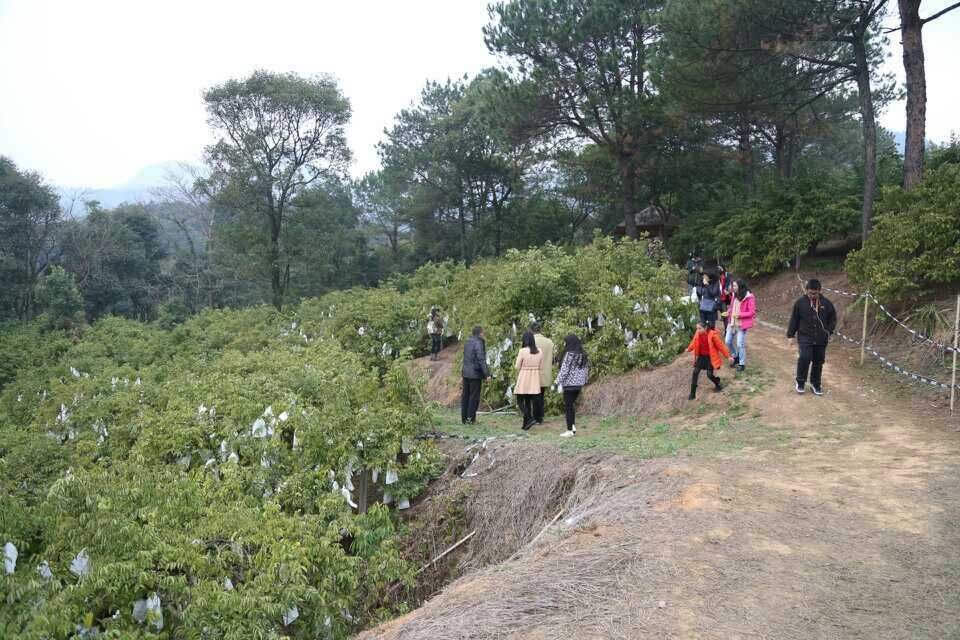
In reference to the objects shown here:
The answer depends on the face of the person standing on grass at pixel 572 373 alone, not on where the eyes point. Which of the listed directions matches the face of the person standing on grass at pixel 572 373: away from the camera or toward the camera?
away from the camera

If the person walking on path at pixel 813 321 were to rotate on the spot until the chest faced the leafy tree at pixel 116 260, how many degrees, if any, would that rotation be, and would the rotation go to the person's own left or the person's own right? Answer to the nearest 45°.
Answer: approximately 135° to the person's own right

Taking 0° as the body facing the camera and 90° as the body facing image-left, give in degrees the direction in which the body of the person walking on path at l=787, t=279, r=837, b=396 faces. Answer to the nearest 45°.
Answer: approximately 0°
